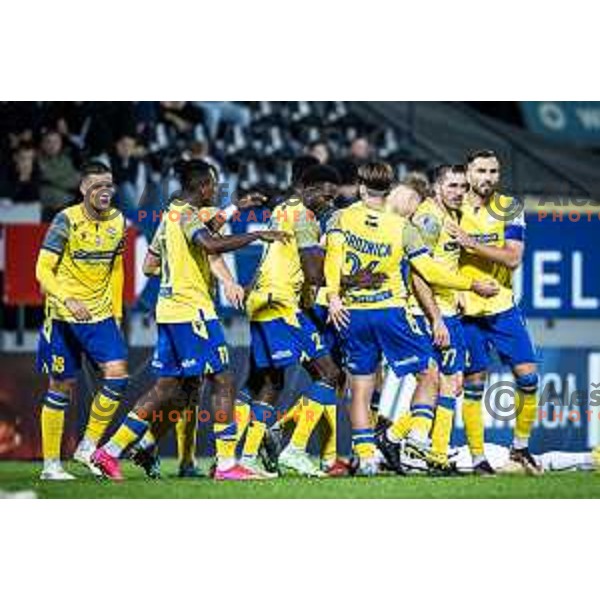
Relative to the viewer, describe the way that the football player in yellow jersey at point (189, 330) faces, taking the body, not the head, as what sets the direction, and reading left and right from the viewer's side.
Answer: facing to the right of the viewer

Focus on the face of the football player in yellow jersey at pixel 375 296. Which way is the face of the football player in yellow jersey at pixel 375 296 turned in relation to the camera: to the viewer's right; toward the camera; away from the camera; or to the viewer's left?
away from the camera

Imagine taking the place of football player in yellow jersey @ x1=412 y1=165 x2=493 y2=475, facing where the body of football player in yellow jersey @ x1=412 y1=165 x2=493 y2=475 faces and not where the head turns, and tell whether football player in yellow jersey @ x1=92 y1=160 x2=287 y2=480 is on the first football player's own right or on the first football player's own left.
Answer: on the first football player's own right

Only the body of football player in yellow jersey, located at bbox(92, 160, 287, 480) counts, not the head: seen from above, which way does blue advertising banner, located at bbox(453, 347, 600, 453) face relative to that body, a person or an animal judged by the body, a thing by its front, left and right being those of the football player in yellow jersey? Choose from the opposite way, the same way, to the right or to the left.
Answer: to the right

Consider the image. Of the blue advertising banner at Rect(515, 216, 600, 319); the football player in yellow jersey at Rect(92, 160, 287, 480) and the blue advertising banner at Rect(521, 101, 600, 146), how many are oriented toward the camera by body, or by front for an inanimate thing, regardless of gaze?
2

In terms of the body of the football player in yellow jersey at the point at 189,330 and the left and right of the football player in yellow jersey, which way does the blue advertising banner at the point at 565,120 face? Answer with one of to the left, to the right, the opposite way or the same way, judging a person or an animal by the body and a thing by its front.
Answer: to the right

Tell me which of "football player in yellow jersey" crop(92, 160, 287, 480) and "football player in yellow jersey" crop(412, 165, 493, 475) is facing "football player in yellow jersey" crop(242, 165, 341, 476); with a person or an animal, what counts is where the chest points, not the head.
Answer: "football player in yellow jersey" crop(92, 160, 287, 480)

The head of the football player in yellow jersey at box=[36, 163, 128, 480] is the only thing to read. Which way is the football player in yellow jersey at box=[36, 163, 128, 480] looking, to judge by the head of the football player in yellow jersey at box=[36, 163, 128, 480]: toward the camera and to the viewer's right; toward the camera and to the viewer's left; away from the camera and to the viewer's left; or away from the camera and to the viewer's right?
toward the camera and to the viewer's right

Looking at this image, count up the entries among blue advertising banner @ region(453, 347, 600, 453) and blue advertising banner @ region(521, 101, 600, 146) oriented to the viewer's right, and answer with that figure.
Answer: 0

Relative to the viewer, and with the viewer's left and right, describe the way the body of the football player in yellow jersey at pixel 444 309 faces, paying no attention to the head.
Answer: facing the viewer and to the right of the viewer

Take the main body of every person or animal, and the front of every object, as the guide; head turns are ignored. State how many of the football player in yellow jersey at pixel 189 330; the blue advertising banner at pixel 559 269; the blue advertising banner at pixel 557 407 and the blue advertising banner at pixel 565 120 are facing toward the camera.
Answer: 3
